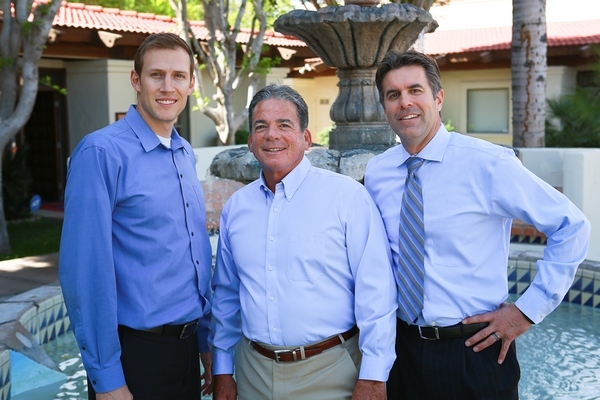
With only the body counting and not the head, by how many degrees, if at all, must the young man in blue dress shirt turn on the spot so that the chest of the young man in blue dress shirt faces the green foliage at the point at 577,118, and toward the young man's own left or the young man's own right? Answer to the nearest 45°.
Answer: approximately 90° to the young man's own left

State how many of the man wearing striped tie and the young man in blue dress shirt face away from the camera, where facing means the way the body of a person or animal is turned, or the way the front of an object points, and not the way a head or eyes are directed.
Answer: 0

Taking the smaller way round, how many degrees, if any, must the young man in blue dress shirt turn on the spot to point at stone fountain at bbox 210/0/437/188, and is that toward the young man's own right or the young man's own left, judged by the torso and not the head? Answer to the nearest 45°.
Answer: approximately 90° to the young man's own left

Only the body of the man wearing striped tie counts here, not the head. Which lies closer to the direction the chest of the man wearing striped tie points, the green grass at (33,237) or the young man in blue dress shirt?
the young man in blue dress shirt

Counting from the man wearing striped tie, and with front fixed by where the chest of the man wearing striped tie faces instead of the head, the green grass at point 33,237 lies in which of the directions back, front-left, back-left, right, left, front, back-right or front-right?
right

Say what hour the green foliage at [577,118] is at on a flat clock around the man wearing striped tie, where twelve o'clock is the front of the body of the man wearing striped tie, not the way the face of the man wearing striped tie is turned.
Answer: The green foliage is roughly at 5 o'clock from the man wearing striped tie.

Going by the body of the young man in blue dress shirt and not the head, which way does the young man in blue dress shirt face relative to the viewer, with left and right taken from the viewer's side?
facing the viewer and to the right of the viewer

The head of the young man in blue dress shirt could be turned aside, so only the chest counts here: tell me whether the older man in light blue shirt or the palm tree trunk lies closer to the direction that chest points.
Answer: the older man in light blue shirt

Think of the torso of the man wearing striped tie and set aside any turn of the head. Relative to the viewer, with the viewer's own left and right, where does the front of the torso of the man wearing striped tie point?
facing the viewer and to the left of the viewer

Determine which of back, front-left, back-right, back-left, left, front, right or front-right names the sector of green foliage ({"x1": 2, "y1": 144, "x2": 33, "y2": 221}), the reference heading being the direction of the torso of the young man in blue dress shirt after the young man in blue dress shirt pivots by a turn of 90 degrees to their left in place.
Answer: front-left

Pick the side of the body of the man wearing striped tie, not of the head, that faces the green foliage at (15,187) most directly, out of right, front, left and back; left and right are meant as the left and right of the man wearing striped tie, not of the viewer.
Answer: right

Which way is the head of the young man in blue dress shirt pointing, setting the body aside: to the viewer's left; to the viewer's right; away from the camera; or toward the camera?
toward the camera

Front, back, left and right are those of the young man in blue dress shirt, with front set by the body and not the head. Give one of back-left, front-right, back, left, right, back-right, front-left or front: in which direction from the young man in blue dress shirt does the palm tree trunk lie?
left
